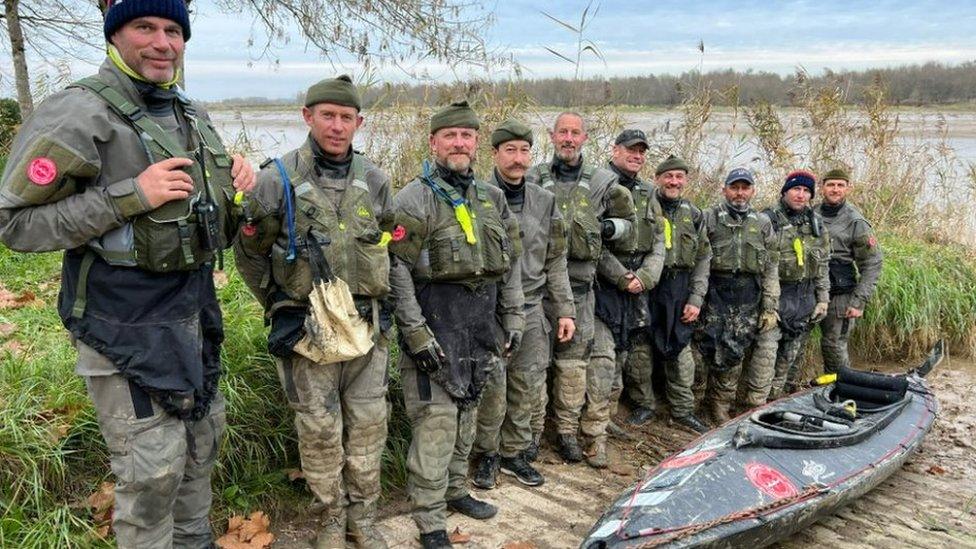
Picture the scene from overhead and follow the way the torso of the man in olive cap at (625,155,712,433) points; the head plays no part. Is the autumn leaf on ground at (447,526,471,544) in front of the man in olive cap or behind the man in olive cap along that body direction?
in front

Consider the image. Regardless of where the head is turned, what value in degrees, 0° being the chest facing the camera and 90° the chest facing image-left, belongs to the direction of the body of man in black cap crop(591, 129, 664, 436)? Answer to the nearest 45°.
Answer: approximately 45°

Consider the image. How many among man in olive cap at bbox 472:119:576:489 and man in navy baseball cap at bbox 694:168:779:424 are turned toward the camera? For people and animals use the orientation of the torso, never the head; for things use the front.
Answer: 2

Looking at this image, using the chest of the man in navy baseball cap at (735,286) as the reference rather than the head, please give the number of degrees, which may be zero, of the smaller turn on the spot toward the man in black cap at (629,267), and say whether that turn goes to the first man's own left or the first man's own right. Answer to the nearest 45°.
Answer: approximately 45° to the first man's own right

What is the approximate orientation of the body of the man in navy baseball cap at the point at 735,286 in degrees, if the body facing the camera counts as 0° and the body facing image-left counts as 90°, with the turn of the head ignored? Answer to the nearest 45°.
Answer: approximately 0°

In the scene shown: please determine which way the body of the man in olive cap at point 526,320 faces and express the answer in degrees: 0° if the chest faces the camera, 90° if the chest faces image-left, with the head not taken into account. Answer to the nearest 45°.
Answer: approximately 0°
